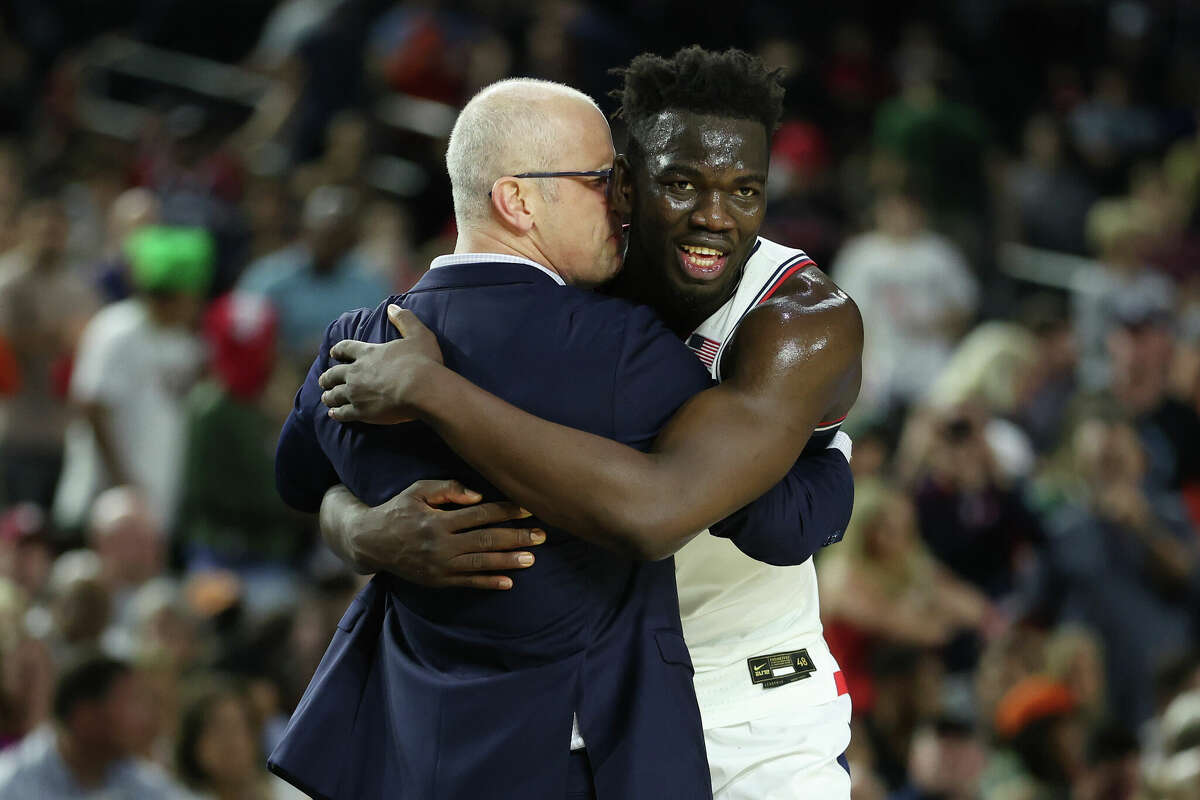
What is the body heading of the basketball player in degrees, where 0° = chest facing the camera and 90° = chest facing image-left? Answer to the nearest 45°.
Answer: approximately 45°
